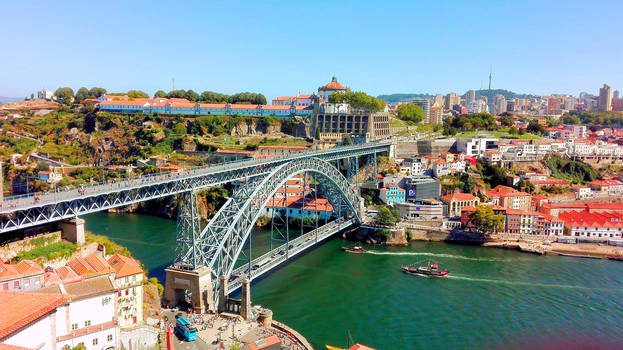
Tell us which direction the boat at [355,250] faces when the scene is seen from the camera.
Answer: facing to the left of the viewer

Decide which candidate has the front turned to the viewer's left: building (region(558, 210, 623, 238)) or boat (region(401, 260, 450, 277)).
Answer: the boat

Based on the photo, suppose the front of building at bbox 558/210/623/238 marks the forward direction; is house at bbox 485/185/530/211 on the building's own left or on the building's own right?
on the building's own right

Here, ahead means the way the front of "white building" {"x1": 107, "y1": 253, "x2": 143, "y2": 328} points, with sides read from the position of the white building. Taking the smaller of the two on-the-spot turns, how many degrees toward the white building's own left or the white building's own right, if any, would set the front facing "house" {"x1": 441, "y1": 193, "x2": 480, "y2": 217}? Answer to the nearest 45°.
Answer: approximately 90° to the white building's own left

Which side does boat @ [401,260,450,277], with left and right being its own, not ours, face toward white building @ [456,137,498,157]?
right

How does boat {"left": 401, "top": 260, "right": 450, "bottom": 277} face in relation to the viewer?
to the viewer's left

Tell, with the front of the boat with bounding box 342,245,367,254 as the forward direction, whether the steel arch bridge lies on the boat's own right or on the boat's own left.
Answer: on the boat's own left

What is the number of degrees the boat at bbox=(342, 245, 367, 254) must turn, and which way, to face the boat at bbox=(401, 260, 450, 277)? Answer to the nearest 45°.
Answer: approximately 135° to its left

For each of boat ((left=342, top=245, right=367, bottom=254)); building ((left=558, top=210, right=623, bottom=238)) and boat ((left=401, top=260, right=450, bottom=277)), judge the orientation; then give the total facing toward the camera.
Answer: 1
